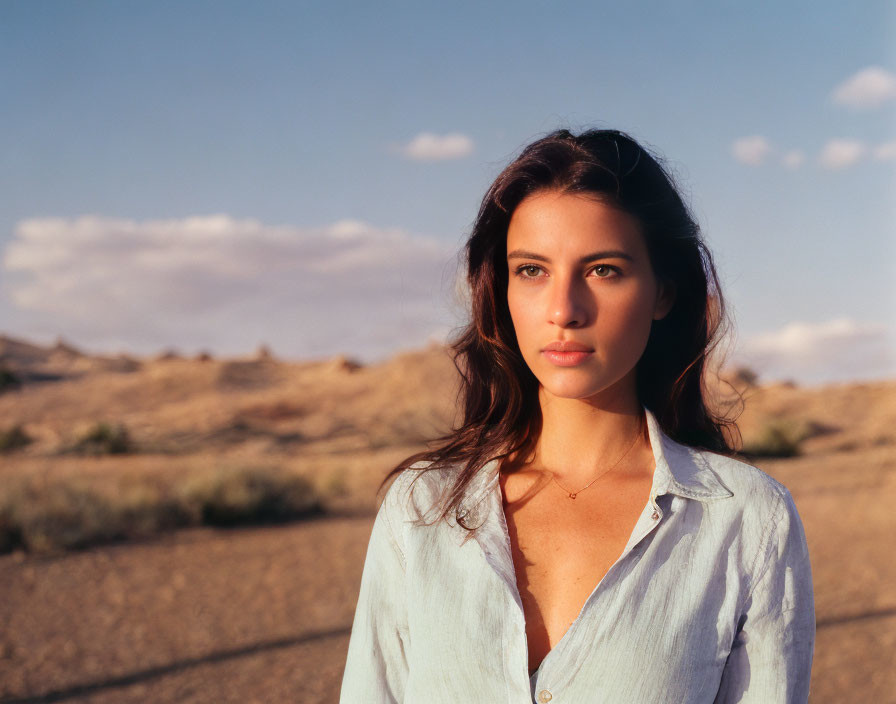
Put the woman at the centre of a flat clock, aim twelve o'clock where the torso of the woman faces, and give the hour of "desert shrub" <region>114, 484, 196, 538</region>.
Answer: The desert shrub is roughly at 5 o'clock from the woman.

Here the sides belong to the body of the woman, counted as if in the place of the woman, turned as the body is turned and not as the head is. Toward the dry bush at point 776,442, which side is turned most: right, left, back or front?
back

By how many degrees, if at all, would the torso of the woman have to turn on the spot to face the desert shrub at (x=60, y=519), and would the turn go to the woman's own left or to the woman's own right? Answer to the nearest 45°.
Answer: approximately 135° to the woman's own right

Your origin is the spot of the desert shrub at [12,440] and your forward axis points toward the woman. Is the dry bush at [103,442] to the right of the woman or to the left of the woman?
left

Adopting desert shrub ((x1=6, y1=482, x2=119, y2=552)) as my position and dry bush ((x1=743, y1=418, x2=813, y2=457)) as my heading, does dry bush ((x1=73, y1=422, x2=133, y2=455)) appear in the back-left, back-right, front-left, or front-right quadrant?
front-left

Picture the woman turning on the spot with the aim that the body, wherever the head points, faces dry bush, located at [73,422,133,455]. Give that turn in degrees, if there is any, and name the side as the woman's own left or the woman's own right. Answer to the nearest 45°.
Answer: approximately 135° to the woman's own right

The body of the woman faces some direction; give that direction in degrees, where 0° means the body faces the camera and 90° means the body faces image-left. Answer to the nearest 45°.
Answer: approximately 0°

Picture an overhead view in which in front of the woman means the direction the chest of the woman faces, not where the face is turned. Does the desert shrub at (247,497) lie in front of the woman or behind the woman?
behind

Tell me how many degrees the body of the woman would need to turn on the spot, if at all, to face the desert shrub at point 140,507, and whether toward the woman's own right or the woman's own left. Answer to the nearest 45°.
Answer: approximately 135° to the woman's own right

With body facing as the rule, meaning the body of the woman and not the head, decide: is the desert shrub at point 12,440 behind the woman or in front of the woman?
behind
